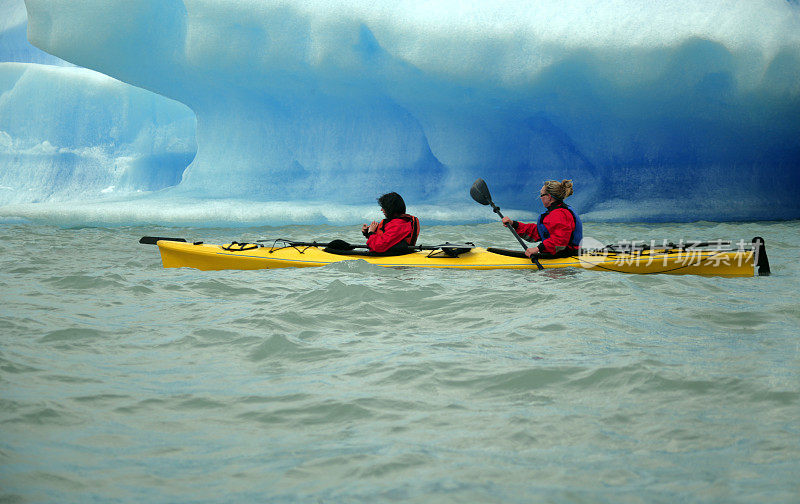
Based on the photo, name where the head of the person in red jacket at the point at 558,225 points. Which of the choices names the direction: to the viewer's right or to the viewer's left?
to the viewer's left

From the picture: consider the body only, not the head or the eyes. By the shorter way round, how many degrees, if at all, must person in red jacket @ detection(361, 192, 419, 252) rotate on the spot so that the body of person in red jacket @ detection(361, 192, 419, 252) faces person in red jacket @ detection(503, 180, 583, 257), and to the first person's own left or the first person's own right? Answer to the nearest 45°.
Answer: approximately 180°

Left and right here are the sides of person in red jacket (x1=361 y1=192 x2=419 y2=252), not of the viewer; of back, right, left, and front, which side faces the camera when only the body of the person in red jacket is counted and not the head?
left

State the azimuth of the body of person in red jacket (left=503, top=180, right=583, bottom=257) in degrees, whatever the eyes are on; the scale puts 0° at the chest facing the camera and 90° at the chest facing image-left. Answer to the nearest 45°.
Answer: approximately 90°

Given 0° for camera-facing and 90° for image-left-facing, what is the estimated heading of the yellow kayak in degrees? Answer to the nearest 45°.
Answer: approximately 90°
